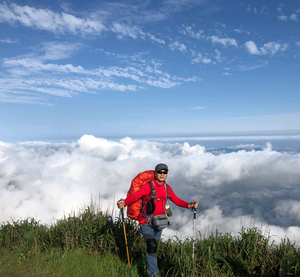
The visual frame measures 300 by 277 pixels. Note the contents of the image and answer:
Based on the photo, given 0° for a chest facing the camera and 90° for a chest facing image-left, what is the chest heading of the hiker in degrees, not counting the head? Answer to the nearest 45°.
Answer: approximately 315°
